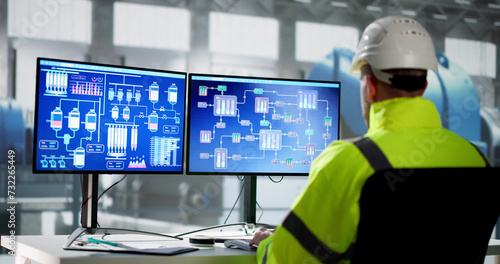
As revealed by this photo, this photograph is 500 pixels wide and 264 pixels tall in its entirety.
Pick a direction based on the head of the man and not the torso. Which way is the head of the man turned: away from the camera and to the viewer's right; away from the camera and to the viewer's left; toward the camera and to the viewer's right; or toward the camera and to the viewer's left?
away from the camera and to the viewer's left

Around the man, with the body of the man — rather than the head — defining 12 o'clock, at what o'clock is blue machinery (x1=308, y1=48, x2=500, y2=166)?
The blue machinery is roughly at 2 o'clock from the man.

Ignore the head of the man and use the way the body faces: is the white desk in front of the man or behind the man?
in front

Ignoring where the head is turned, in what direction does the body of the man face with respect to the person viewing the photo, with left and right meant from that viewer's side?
facing away from the viewer and to the left of the viewer
